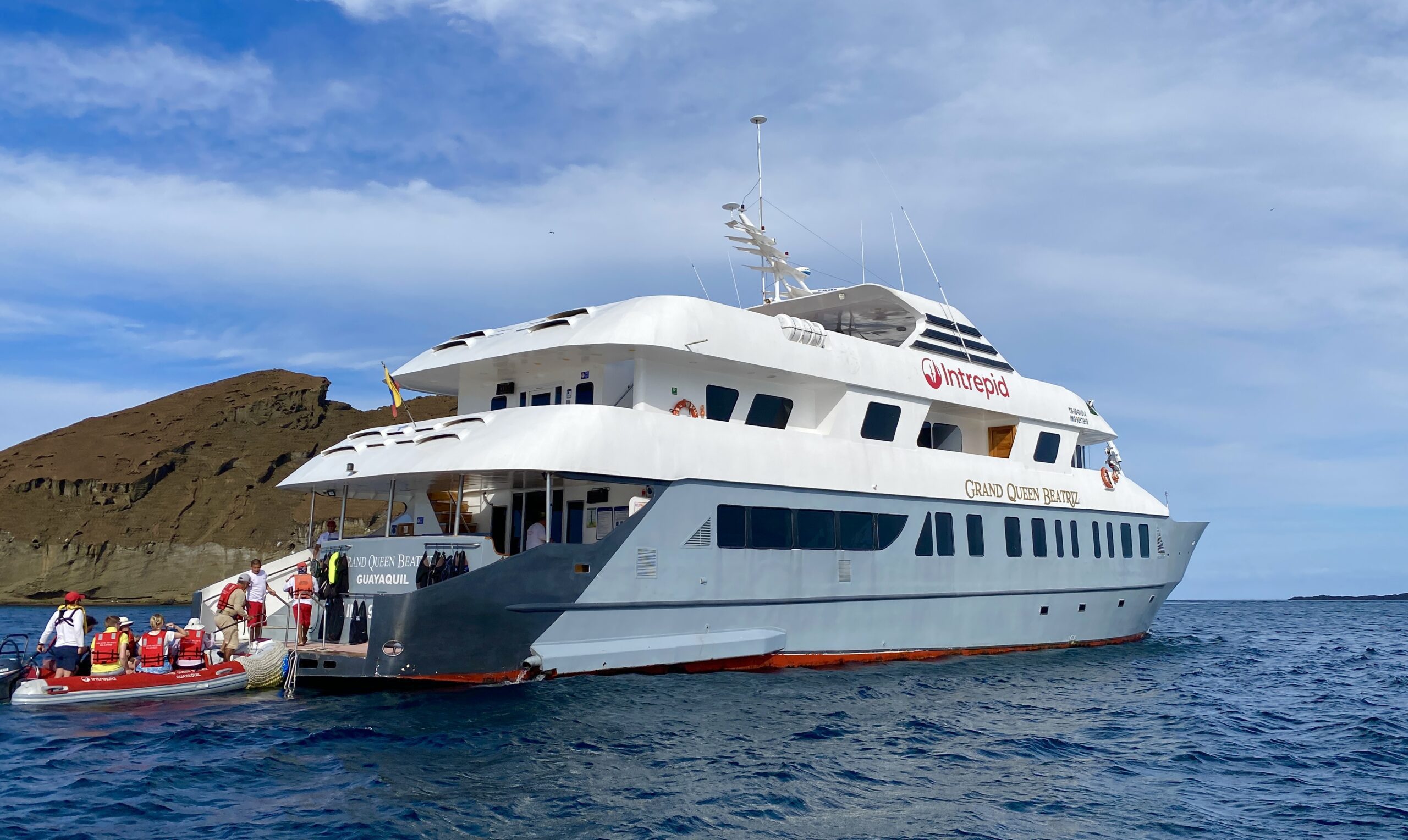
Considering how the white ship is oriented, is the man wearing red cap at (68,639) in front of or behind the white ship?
behind

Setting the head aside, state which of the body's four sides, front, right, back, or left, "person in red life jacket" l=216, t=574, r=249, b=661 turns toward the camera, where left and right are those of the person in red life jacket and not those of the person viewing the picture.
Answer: right

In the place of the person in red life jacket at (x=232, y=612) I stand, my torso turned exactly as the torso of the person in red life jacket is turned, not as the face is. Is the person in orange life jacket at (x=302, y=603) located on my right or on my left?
on my right

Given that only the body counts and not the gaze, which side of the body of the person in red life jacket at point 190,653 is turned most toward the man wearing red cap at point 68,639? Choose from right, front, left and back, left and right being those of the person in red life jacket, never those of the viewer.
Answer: left

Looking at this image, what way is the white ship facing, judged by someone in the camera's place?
facing away from the viewer and to the right of the viewer

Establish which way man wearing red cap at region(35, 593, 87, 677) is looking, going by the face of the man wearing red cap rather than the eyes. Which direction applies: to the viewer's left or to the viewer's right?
to the viewer's right

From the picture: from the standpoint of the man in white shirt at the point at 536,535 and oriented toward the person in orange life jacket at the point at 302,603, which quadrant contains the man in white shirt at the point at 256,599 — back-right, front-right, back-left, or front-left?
front-right

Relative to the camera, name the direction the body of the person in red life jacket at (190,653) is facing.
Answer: away from the camera

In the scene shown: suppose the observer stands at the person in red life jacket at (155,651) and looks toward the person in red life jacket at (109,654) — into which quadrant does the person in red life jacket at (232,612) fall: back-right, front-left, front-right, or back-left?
back-right

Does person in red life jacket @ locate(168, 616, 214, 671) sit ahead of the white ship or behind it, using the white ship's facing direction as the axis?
behind

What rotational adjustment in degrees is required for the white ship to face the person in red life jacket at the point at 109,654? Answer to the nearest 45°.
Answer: approximately 135° to its left

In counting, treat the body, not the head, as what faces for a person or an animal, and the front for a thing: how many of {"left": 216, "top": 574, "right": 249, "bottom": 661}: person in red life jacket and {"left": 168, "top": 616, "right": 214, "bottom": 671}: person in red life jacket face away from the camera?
1
